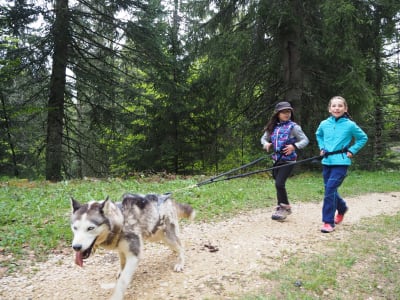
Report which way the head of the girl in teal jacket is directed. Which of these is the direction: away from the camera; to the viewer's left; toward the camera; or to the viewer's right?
toward the camera

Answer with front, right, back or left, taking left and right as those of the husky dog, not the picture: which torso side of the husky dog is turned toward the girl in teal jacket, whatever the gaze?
back
